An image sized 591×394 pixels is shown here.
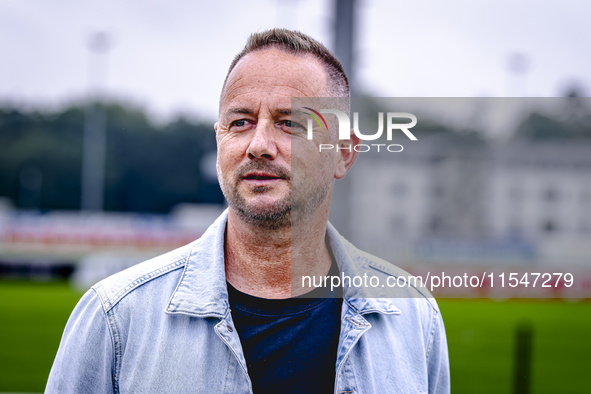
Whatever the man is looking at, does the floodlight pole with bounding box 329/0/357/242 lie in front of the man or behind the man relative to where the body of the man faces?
behind

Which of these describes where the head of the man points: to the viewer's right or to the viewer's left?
to the viewer's left

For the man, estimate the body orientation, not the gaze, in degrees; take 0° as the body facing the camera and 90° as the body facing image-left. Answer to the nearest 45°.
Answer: approximately 0°
